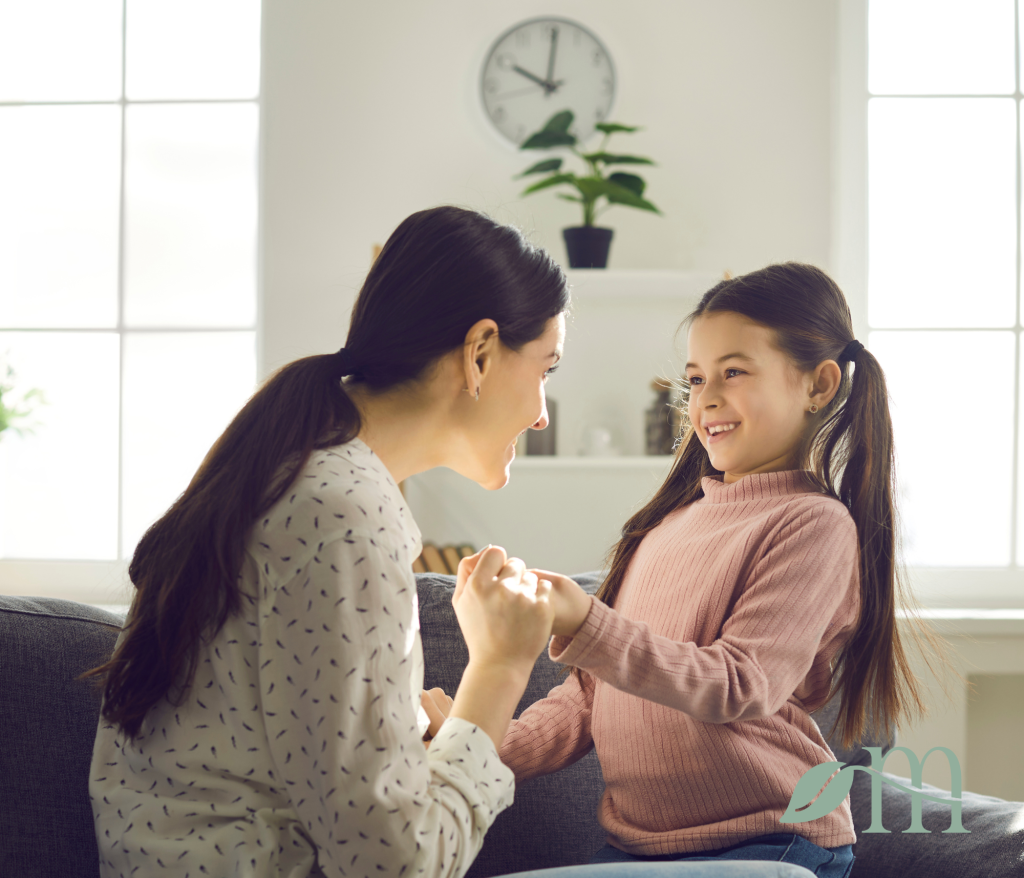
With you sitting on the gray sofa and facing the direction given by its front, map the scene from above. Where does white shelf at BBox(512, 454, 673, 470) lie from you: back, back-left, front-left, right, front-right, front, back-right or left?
back

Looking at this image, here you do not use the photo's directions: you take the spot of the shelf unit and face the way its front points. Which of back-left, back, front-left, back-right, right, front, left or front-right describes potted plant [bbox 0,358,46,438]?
right

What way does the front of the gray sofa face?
toward the camera

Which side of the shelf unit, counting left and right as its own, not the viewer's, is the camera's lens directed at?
front

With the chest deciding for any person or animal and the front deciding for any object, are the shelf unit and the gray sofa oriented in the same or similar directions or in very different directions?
same or similar directions

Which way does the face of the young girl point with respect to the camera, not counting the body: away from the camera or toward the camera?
toward the camera

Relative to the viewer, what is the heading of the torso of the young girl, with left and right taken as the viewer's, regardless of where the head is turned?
facing the viewer and to the left of the viewer

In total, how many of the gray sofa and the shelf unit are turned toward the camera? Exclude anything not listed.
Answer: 2

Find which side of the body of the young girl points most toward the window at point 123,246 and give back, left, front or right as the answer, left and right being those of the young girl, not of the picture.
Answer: right
